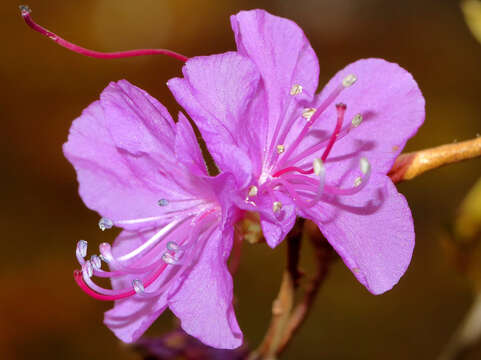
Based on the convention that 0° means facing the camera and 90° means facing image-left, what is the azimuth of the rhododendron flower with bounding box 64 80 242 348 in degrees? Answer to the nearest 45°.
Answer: approximately 45°
